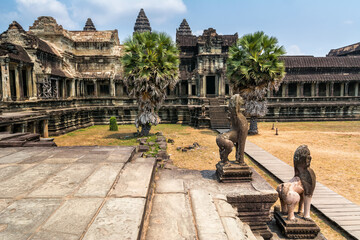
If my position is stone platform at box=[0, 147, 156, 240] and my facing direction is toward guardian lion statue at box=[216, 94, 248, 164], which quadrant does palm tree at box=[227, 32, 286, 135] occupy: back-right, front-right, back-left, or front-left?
front-left

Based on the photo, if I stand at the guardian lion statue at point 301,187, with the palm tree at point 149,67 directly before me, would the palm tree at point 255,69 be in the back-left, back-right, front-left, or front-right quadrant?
front-right

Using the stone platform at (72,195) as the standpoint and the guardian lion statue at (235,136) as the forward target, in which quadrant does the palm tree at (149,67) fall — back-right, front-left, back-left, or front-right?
front-left

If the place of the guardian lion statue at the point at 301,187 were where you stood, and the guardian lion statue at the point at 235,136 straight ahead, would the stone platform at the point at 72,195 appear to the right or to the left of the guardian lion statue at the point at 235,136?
left
